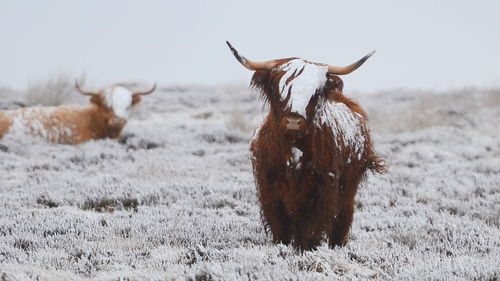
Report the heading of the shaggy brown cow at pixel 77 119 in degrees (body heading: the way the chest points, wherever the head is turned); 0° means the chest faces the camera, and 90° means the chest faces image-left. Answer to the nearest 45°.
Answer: approximately 270°
